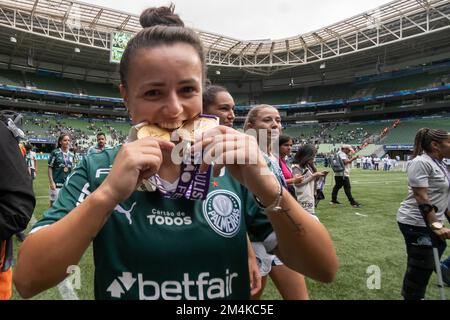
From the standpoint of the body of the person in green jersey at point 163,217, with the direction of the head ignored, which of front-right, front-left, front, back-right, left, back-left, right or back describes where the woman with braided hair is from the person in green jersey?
back-left

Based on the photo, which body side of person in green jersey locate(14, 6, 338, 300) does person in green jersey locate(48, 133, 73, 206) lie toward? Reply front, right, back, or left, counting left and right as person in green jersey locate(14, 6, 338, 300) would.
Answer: back

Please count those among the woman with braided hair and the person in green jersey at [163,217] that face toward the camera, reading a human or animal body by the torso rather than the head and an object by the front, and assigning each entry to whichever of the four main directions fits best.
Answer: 1

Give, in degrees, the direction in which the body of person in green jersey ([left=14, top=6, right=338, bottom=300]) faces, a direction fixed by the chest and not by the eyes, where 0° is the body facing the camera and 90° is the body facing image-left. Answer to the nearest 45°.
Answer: approximately 0°
